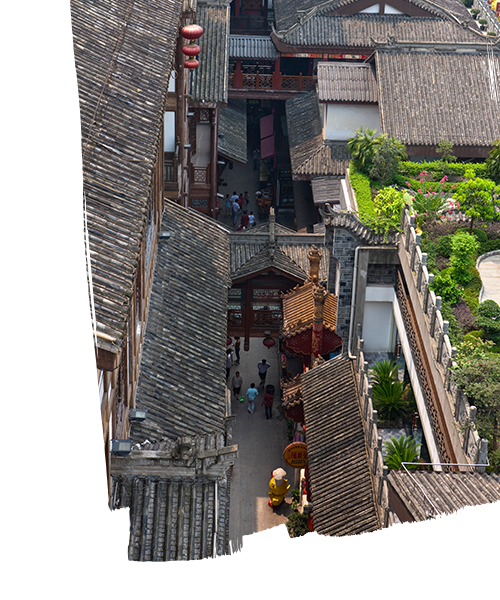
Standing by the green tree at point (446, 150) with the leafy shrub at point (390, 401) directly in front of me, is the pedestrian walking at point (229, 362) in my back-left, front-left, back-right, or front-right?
front-right

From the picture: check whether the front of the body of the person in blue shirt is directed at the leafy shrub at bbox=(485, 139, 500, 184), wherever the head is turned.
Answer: no

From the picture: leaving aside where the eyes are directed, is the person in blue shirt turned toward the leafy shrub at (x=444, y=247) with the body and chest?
no

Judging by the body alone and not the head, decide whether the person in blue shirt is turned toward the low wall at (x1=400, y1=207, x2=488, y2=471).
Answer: no
